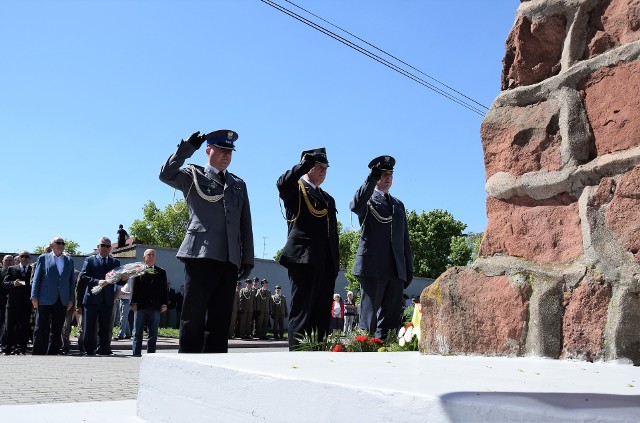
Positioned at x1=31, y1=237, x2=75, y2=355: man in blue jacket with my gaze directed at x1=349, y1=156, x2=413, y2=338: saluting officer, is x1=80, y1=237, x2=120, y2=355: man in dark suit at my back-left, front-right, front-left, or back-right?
front-left

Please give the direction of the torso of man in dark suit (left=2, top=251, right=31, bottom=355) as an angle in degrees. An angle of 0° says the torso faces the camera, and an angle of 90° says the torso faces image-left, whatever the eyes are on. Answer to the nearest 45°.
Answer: approximately 315°

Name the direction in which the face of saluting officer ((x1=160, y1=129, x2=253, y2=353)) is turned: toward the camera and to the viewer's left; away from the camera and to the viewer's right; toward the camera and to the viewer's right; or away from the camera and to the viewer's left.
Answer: toward the camera and to the viewer's right

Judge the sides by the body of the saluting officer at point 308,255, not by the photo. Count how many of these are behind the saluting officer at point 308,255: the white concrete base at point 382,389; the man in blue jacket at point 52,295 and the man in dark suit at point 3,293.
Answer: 2

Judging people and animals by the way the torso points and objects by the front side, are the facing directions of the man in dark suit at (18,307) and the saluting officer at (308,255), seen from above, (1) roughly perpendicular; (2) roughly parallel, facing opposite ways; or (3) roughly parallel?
roughly parallel

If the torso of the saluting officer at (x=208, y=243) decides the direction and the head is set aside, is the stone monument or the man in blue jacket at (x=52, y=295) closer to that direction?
the stone monument

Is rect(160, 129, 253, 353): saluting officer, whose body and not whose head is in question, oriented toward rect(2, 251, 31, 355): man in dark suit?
no

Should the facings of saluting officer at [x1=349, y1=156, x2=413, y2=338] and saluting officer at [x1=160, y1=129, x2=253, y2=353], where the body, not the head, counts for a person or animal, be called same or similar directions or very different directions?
same or similar directions

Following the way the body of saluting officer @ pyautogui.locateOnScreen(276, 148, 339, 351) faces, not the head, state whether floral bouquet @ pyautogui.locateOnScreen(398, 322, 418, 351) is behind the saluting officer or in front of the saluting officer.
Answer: in front

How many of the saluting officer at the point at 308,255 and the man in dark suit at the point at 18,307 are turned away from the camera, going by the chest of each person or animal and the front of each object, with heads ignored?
0

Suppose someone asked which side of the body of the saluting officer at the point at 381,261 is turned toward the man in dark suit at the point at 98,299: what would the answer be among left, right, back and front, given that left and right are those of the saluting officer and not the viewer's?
back

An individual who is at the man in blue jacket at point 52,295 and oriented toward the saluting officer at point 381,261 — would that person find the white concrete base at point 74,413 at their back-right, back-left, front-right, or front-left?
front-right
